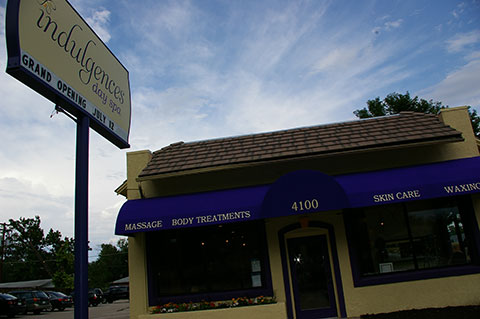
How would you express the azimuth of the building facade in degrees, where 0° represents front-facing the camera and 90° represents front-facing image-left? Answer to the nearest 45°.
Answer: approximately 0°

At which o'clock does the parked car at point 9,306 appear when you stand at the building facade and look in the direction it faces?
The parked car is roughly at 4 o'clock from the building facade.

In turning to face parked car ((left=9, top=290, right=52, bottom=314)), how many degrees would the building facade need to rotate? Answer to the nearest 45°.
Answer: approximately 135° to its right

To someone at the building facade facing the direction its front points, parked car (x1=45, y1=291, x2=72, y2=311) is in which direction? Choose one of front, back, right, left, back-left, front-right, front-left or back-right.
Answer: back-right
